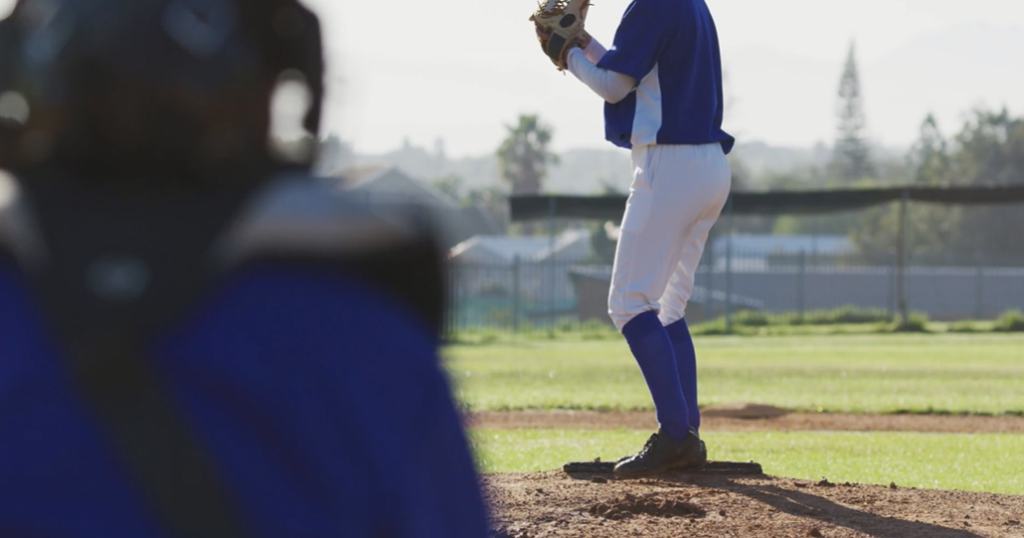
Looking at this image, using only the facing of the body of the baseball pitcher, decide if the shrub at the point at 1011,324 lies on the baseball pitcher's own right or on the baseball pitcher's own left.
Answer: on the baseball pitcher's own right

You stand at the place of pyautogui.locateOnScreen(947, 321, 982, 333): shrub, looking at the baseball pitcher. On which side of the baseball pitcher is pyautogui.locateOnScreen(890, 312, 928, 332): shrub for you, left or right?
right

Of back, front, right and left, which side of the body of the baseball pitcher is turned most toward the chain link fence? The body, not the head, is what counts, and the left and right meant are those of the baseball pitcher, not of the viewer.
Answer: right

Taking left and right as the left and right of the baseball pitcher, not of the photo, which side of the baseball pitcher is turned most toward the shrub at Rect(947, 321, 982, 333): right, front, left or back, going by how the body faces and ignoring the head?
right

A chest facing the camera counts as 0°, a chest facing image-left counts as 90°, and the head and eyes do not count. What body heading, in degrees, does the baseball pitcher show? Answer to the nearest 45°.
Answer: approximately 90°

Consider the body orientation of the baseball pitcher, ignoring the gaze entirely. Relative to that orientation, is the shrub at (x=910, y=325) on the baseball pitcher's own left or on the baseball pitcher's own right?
on the baseball pitcher's own right

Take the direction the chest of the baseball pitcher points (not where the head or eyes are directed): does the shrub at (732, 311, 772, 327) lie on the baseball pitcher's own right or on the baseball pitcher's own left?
on the baseball pitcher's own right
